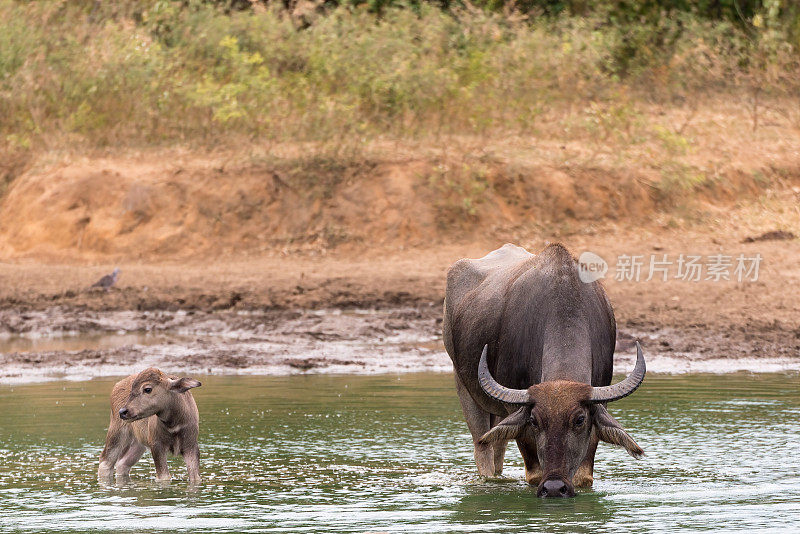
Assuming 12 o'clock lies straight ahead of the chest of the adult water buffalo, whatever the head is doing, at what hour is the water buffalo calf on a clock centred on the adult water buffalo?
The water buffalo calf is roughly at 3 o'clock from the adult water buffalo.
